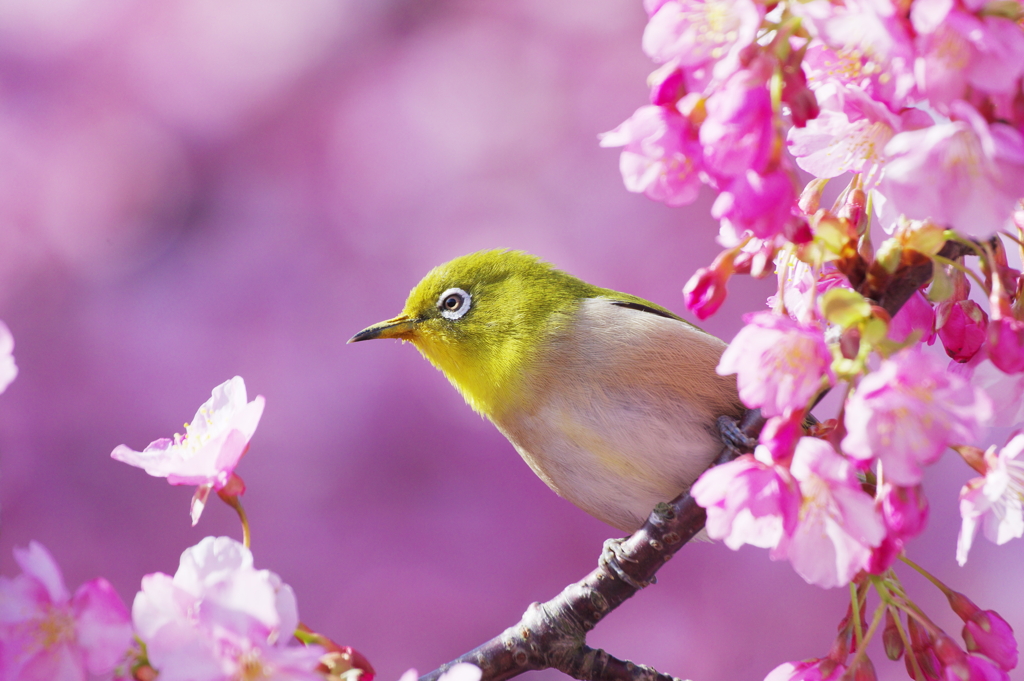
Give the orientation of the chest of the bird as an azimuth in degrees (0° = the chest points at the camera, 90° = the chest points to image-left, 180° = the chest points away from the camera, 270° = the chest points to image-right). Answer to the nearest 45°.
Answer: approximately 90°

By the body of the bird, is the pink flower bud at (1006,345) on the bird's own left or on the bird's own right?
on the bird's own left
